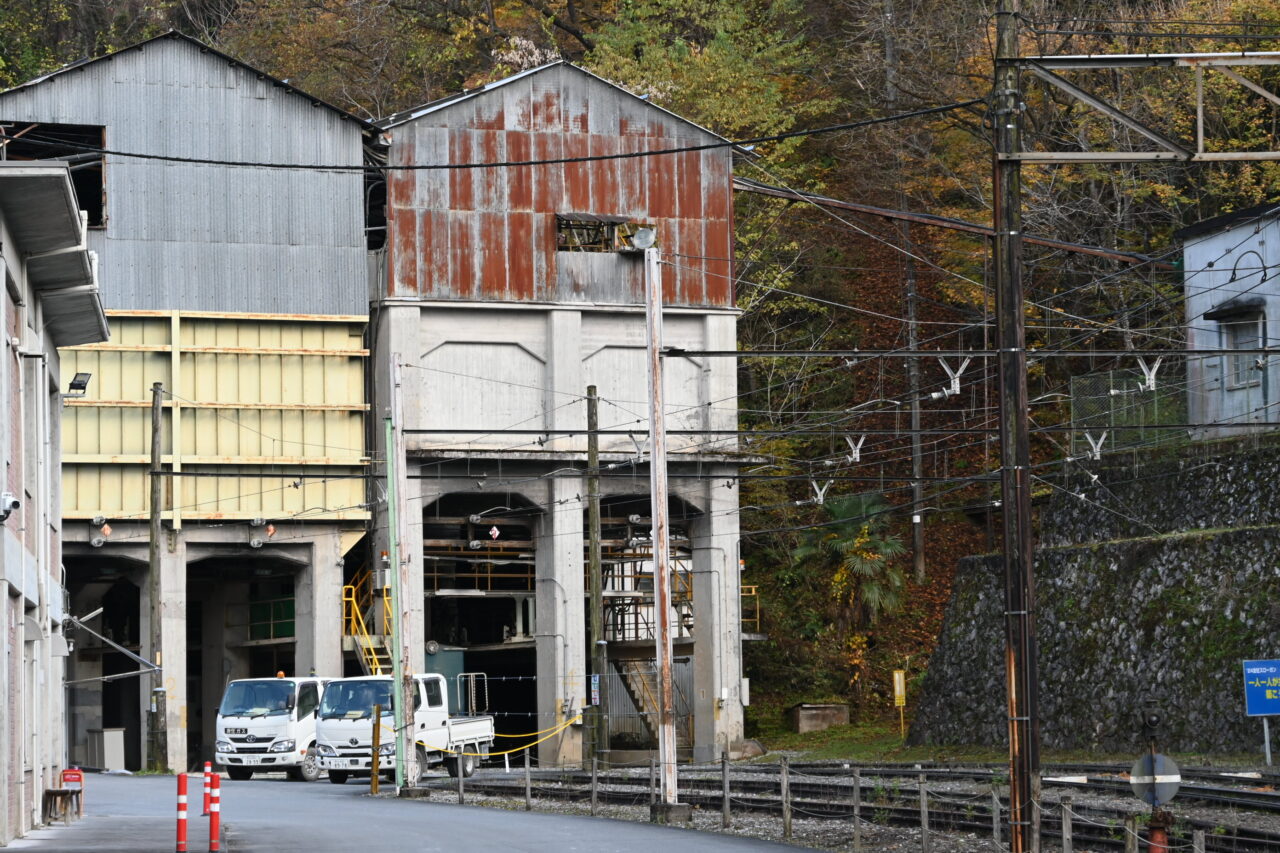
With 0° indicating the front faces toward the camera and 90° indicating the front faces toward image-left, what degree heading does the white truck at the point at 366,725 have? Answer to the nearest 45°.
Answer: approximately 45°

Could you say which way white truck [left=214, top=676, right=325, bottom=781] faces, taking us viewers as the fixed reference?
facing the viewer and to the left of the viewer

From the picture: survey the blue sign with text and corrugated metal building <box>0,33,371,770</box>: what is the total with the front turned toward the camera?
2

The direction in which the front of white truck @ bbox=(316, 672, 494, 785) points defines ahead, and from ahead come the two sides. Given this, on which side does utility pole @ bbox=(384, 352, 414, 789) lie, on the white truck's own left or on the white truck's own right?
on the white truck's own left

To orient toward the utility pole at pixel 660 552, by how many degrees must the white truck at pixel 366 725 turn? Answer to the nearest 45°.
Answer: approximately 45° to its left

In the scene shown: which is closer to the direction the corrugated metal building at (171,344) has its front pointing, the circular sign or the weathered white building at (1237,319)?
the circular sign

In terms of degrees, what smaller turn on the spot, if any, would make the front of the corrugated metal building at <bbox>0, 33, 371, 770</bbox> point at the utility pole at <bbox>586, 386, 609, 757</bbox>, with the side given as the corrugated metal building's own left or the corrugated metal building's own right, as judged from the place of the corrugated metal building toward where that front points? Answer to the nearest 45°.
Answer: approximately 45° to the corrugated metal building's own left

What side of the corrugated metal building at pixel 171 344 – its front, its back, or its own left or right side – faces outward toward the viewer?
front

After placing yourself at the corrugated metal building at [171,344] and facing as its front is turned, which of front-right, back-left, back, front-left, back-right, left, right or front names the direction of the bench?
front

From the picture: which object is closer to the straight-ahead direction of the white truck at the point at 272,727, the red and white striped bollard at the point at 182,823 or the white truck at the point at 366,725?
the red and white striped bollard

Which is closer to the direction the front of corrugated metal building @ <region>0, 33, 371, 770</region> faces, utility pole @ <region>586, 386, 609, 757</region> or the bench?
the bench

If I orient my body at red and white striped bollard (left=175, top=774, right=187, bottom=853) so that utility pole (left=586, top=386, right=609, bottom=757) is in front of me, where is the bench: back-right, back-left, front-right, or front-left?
front-left

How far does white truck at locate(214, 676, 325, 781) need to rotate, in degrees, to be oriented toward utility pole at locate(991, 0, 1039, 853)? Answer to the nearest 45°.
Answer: approximately 45° to its left

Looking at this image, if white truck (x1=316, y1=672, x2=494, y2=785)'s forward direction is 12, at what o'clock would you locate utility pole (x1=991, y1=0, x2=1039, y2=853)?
The utility pole is roughly at 10 o'clock from the white truck.

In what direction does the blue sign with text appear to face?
toward the camera
